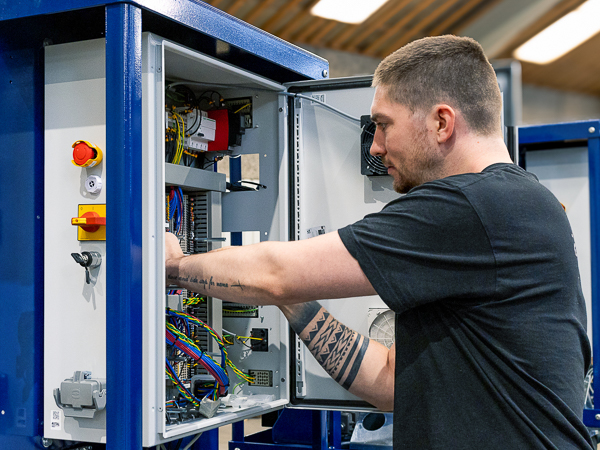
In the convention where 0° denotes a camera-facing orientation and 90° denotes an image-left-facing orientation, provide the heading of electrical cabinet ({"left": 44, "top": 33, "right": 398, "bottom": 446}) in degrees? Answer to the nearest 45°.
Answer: approximately 315°

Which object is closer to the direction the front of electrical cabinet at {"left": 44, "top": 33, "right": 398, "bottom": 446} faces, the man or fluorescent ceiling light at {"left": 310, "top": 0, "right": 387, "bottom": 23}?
the man

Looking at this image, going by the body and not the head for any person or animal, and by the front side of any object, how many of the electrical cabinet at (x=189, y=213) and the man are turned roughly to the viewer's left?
1

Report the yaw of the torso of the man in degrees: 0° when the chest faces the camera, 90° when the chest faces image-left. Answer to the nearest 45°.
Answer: approximately 90°

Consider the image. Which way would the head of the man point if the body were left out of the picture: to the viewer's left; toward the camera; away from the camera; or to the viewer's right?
to the viewer's left

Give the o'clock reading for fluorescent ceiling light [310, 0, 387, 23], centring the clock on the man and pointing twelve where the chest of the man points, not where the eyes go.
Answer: The fluorescent ceiling light is roughly at 3 o'clock from the man.

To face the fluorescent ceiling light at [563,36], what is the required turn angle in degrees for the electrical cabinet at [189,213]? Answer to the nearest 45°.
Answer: approximately 90° to its left
